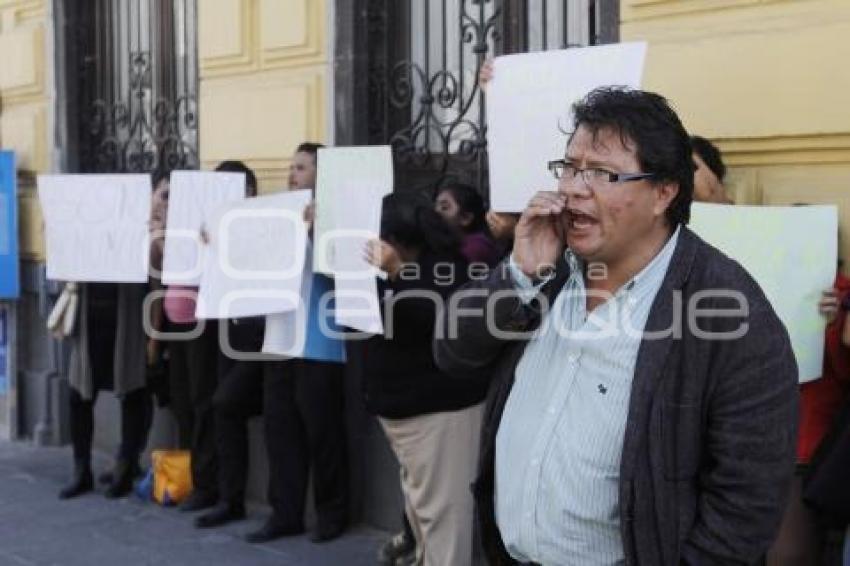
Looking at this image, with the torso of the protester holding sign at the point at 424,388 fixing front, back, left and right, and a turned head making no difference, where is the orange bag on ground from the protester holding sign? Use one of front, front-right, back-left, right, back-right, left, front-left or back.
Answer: front-right

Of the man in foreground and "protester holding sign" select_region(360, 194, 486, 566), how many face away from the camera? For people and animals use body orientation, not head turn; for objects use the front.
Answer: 0

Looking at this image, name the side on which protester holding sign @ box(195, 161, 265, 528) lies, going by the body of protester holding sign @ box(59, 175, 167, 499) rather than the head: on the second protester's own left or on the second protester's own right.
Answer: on the second protester's own left

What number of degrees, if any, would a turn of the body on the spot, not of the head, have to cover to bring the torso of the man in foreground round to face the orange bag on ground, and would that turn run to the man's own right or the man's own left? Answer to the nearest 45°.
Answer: approximately 90° to the man's own right

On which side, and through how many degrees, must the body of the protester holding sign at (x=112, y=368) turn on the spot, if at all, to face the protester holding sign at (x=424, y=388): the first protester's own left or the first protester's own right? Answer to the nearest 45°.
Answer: approximately 90° to the first protester's own left

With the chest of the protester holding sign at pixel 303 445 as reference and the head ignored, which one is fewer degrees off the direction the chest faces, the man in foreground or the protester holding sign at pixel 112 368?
the man in foreground

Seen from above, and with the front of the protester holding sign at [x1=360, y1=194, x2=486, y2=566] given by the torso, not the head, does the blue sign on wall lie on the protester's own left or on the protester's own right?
on the protester's own right

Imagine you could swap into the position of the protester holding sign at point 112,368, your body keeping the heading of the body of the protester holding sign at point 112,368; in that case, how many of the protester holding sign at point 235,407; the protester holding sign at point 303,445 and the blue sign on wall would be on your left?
2

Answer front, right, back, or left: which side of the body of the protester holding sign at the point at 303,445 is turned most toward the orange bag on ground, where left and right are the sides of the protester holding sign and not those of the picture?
right

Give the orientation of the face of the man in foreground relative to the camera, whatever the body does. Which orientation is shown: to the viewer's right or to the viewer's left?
to the viewer's left
